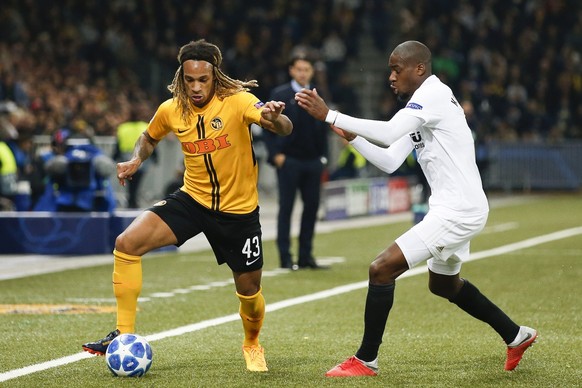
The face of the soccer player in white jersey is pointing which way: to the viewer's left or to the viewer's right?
to the viewer's left

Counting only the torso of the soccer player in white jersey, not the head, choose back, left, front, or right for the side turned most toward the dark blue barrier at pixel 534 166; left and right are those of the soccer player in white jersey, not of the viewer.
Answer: right

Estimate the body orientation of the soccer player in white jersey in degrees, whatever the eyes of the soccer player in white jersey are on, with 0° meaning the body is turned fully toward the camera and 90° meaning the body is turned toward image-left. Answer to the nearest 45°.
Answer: approximately 90°

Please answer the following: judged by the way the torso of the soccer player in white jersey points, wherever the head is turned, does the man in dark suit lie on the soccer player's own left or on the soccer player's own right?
on the soccer player's own right

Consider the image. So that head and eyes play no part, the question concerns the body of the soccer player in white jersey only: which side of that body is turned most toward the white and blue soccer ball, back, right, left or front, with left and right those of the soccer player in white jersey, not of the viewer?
front
